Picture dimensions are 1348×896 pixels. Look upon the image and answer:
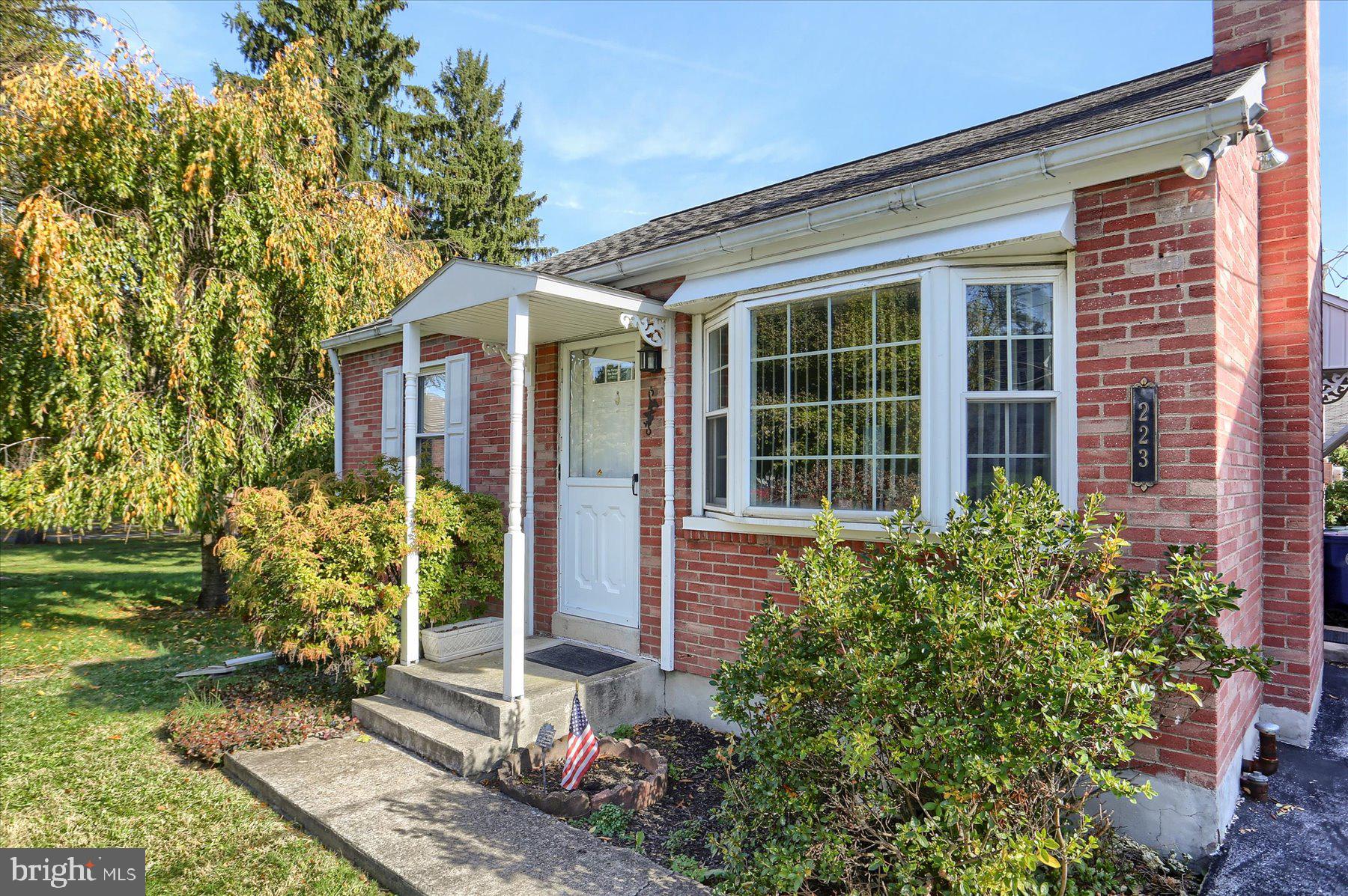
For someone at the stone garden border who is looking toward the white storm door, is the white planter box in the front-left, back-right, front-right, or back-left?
front-left

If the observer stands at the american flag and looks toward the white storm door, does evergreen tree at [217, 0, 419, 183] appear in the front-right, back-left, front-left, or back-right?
front-left

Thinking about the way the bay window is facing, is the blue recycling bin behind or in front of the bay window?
behind

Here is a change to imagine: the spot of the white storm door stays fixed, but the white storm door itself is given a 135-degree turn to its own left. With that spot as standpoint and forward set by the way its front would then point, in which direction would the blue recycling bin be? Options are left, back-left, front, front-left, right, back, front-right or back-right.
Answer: front

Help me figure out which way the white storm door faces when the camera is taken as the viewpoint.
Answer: facing the viewer and to the left of the viewer

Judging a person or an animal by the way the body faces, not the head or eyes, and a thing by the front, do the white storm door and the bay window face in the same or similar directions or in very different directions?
same or similar directions

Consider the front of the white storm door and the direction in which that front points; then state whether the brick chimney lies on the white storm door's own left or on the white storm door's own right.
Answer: on the white storm door's own left

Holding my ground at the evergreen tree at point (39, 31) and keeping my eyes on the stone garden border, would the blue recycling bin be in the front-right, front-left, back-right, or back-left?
front-left

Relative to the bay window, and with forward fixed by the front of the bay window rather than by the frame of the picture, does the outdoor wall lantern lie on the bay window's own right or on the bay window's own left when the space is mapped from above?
on the bay window's own right

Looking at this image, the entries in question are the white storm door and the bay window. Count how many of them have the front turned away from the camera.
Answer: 0

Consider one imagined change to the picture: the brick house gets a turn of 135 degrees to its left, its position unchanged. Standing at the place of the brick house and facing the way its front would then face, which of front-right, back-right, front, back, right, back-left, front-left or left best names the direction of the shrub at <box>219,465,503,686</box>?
back
